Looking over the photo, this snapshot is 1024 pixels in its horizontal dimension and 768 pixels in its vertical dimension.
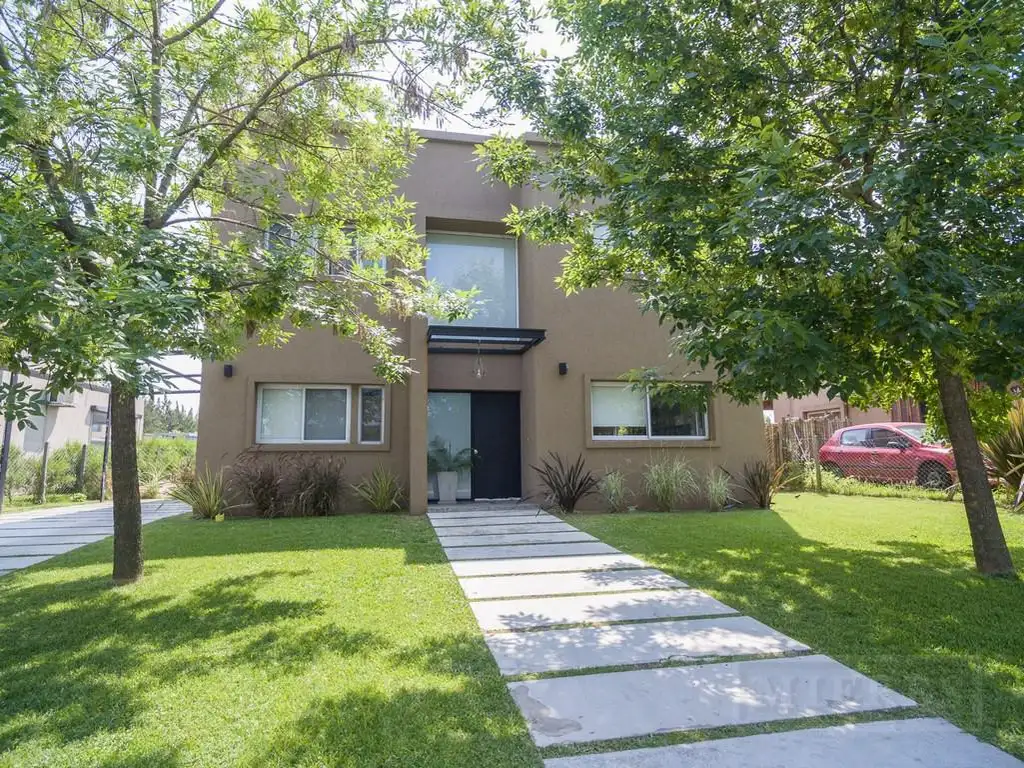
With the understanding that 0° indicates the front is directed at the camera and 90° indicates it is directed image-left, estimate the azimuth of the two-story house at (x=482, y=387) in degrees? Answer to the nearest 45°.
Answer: approximately 0°

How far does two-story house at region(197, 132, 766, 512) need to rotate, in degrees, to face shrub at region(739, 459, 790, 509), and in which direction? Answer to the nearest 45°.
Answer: approximately 90° to its left

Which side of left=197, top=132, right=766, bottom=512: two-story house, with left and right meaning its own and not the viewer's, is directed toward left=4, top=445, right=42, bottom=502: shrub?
right

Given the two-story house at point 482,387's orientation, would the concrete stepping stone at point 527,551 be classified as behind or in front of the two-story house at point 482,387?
in front

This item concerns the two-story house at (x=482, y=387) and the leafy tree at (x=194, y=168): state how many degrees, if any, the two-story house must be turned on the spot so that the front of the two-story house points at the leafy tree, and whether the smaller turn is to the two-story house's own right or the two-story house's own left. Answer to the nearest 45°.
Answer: approximately 45° to the two-story house's own right

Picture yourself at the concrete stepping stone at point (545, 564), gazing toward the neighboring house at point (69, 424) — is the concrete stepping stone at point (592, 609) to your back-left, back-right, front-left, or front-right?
back-left

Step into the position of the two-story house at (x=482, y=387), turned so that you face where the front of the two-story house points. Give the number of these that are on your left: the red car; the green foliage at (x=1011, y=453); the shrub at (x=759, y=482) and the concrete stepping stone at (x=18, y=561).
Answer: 3

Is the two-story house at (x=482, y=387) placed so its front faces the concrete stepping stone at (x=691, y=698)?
yes

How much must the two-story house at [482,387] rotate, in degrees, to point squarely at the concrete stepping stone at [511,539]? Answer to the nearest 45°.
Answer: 0° — it already faces it

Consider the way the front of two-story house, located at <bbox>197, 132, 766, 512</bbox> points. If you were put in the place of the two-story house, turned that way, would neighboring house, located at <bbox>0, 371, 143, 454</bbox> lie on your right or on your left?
on your right

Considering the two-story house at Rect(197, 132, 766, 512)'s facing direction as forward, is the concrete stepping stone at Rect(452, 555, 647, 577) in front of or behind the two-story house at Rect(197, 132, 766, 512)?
in front

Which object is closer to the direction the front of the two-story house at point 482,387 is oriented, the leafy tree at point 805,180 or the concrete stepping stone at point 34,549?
the leafy tree
